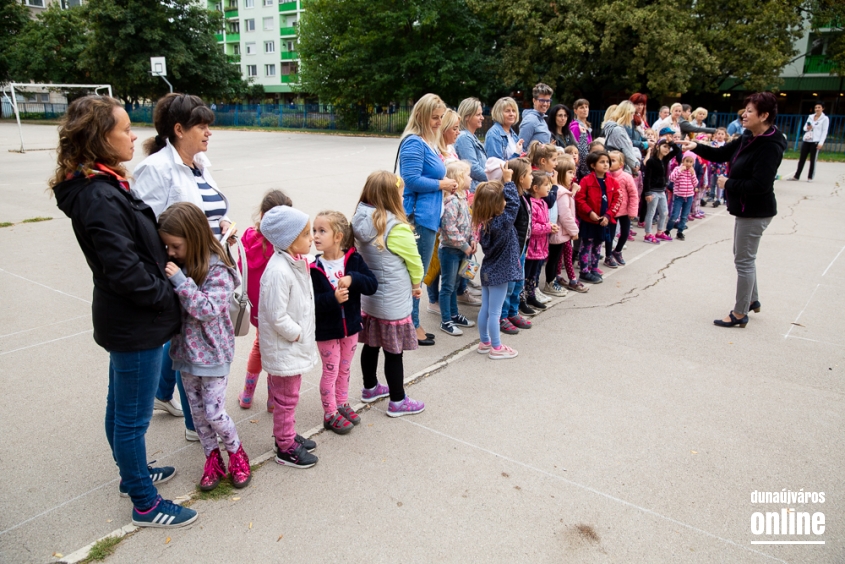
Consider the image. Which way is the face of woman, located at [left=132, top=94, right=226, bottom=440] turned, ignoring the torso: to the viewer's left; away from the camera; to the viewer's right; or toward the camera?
to the viewer's right

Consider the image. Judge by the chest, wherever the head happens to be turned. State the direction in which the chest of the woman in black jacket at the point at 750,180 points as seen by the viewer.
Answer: to the viewer's left

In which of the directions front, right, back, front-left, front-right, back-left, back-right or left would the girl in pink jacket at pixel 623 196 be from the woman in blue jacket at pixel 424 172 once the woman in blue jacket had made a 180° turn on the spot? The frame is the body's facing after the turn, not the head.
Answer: back-right

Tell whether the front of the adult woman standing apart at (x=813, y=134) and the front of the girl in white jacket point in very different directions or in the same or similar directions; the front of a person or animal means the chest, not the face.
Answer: very different directions

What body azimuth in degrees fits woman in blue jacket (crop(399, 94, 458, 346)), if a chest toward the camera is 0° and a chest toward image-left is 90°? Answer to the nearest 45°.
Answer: approximately 270°

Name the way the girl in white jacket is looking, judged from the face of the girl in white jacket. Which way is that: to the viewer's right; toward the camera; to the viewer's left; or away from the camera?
to the viewer's right

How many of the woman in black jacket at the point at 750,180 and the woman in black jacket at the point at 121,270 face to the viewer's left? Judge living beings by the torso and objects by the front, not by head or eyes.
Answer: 1

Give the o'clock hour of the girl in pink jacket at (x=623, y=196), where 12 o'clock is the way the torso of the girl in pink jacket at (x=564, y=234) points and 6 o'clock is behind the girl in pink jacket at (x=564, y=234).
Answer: the girl in pink jacket at (x=623, y=196) is roughly at 10 o'clock from the girl in pink jacket at (x=564, y=234).

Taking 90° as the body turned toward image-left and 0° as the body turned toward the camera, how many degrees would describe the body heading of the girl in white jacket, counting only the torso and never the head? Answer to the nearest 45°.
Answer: approximately 270°

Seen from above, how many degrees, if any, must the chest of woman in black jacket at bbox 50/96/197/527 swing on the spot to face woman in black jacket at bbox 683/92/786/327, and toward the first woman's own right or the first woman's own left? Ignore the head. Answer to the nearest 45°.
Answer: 0° — they already face them

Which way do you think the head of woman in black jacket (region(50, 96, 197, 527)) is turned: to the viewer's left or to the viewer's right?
to the viewer's right

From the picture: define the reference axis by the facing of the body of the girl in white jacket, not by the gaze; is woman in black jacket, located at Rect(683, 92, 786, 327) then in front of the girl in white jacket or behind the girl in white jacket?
in front

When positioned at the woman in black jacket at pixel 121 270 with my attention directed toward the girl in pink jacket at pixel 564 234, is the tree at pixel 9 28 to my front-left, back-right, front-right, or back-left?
front-left
